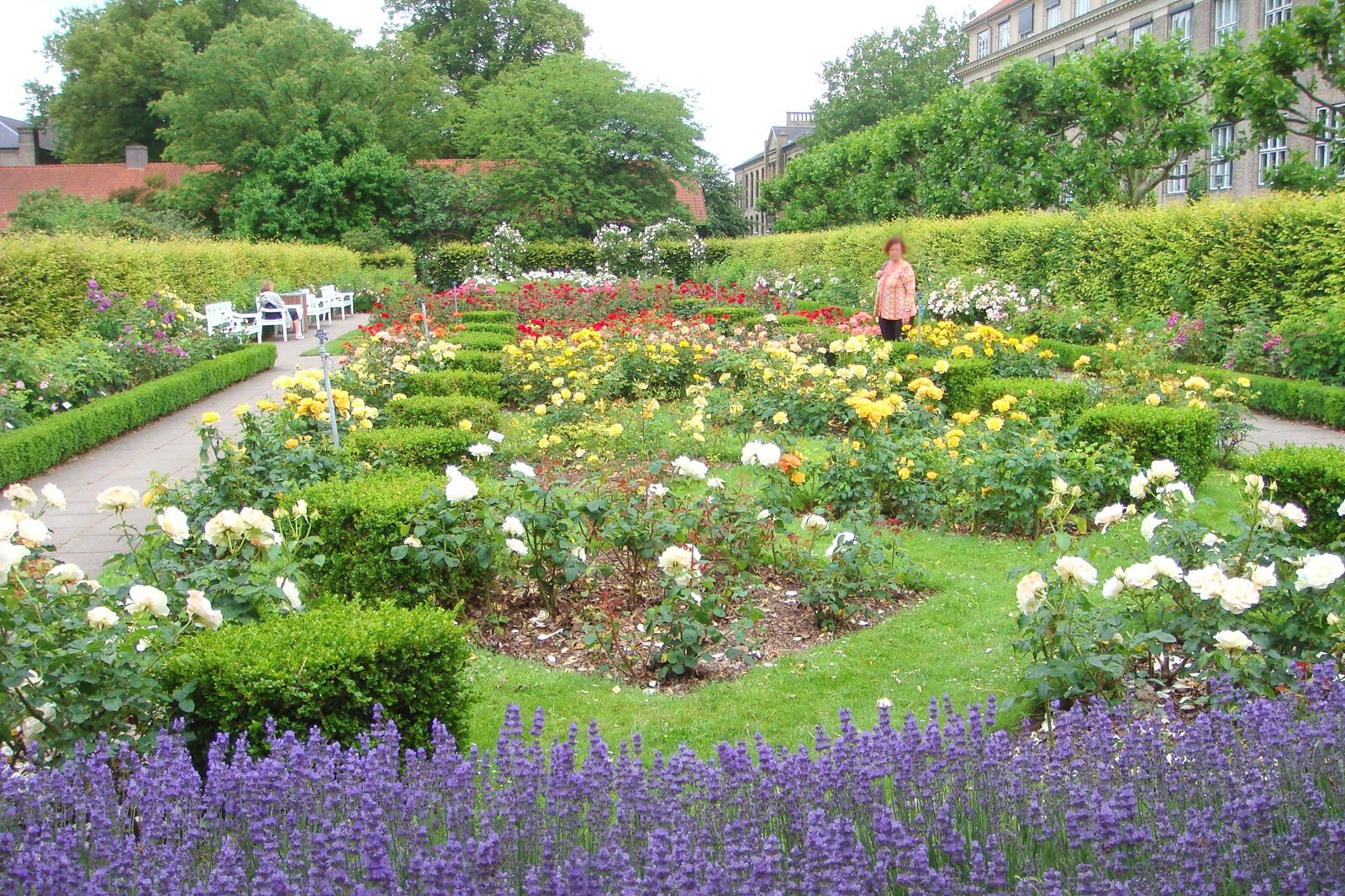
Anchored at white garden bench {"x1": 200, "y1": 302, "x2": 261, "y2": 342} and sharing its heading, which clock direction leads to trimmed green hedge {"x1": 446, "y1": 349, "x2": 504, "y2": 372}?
The trimmed green hedge is roughly at 1 o'clock from the white garden bench.

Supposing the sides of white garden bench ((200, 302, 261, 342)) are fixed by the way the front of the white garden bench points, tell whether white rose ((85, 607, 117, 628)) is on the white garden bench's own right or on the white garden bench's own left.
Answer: on the white garden bench's own right

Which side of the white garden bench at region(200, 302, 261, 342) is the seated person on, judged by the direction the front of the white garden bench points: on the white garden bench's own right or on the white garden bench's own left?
on the white garden bench's own left

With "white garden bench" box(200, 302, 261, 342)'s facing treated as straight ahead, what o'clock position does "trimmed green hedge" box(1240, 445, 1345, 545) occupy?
The trimmed green hedge is roughly at 1 o'clock from the white garden bench.

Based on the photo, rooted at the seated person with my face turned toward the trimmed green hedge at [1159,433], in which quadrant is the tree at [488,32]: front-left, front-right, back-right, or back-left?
back-left

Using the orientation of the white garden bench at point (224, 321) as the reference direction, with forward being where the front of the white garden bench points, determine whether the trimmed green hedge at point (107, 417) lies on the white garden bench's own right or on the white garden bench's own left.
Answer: on the white garden bench's own right

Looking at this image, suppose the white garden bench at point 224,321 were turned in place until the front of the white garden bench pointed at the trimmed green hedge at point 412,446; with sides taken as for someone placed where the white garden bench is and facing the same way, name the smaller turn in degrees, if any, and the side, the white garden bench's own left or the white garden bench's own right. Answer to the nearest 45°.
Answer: approximately 45° to the white garden bench's own right

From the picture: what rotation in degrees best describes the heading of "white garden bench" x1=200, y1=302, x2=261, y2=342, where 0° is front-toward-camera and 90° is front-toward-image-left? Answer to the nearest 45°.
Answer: approximately 315°

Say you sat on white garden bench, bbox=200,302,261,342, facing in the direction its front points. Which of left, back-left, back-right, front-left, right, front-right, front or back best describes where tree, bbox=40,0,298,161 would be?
back-left

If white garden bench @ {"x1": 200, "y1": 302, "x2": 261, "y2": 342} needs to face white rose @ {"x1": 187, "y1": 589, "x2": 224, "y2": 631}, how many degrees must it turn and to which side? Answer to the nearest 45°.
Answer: approximately 45° to its right
